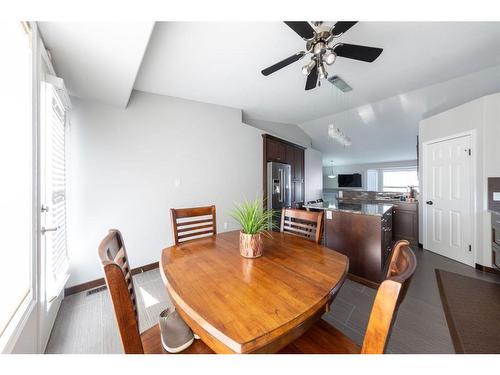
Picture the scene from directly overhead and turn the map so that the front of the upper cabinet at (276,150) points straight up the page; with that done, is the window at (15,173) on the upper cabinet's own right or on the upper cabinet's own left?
on the upper cabinet's own right

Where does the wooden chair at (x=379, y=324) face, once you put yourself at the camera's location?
facing away from the viewer and to the left of the viewer

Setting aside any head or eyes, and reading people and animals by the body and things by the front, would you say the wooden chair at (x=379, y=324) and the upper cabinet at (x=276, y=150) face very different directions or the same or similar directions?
very different directions

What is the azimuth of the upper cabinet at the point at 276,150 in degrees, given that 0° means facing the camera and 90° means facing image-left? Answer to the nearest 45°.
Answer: approximately 315°

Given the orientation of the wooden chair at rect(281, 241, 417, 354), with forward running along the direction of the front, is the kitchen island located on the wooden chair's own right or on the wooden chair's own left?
on the wooden chair's own right

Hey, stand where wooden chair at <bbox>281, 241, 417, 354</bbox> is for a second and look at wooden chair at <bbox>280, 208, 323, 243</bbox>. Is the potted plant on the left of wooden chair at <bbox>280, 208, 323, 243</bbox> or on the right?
left

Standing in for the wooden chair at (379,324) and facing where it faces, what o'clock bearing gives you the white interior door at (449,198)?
The white interior door is roughly at 2 o'clock from the wooden chair.

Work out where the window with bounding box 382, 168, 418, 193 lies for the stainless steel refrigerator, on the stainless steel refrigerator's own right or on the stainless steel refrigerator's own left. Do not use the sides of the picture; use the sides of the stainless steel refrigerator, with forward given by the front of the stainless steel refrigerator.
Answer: on the stainless steel refrigerator's own left

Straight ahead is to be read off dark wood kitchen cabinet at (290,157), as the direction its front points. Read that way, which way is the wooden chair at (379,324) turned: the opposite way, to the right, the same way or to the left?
the opposite way

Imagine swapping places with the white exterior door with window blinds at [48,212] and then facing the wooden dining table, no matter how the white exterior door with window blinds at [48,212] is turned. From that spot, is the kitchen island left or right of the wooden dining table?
left
